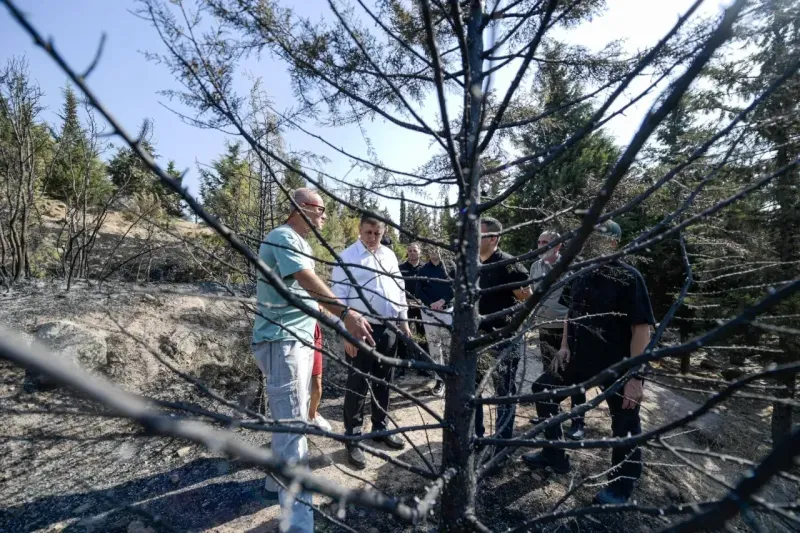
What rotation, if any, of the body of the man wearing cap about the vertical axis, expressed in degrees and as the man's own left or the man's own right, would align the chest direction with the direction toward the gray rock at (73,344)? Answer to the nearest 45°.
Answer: approximately 45° to the man's own right

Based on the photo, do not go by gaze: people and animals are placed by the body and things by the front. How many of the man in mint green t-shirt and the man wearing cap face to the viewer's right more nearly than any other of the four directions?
1

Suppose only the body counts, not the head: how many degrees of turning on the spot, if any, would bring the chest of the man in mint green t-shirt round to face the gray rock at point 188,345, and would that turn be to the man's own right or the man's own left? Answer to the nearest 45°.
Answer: approximately 135° to the man's own left

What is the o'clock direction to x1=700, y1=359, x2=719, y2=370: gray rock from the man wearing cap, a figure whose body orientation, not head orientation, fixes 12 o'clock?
The gray rock is roughly at 5 o'clock from the man wearing cap.

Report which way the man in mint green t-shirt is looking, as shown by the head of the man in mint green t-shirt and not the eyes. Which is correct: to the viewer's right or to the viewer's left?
to the viewer's right

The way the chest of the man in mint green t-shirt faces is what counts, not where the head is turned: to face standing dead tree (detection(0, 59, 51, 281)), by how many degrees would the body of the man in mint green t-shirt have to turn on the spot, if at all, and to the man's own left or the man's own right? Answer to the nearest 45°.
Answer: approximately 135° to the man's own left

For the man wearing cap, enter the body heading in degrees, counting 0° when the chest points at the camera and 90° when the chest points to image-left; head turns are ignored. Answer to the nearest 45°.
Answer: approximately 45°

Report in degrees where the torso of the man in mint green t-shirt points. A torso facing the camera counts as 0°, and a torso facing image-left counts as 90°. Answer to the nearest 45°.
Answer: approximately 270°

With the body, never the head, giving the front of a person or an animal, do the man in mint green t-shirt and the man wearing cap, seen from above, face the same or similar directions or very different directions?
very different directions

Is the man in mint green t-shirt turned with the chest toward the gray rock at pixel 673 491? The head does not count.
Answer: yes
